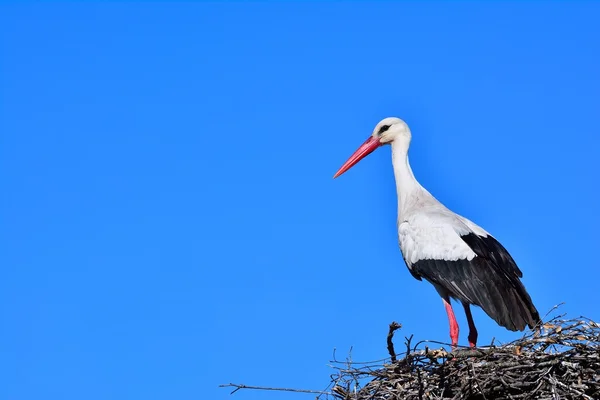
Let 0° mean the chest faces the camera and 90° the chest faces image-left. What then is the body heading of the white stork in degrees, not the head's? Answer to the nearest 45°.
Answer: approximately 90°
